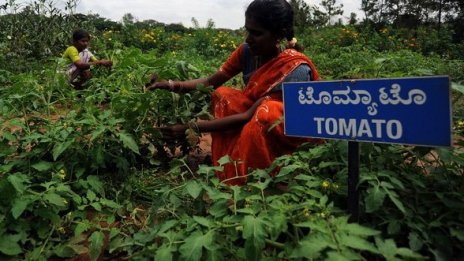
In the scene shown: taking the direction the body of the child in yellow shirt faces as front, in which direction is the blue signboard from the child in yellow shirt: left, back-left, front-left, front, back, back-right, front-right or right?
front-right

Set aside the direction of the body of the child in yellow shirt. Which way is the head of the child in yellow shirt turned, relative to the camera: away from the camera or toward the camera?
toward the camera

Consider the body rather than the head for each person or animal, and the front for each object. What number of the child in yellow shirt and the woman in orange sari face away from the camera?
0

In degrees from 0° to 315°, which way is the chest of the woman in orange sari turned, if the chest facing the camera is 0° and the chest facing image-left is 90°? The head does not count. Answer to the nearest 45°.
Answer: approximately 45°

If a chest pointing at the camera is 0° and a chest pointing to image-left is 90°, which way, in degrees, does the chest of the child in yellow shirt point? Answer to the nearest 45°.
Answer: approximately 315°

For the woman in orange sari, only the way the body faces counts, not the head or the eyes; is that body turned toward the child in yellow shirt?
no

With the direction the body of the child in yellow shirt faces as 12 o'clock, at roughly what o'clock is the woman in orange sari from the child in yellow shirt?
The woman in orange sari is roughly at 1 o'clock from the child in yellow shirt.

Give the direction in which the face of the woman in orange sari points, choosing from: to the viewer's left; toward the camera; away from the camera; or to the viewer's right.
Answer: to the viewer's left
